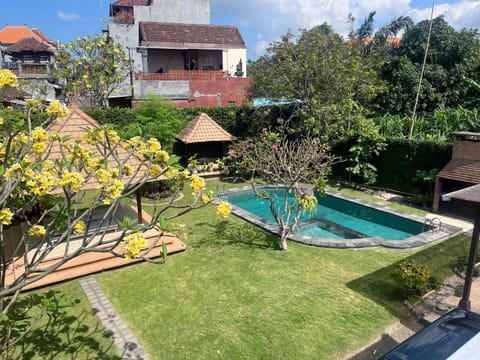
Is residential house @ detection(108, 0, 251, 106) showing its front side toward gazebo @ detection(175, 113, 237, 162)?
yes

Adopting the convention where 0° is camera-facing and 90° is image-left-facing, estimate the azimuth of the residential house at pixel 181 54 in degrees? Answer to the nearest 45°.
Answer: approximately 0°

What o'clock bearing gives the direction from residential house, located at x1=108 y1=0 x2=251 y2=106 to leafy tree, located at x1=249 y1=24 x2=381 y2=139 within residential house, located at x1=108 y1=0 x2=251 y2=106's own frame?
The leafy tree is roughly at 11 o'clock from the residential house.

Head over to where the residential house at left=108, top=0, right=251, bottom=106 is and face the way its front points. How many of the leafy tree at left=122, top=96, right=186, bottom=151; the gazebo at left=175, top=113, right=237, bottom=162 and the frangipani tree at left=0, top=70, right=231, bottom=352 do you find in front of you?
3

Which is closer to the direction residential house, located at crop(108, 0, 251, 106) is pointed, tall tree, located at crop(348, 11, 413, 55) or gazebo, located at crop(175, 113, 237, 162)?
the gazebo

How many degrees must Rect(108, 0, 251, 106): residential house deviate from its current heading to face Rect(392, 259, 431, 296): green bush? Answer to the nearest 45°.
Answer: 0° — it already faces it

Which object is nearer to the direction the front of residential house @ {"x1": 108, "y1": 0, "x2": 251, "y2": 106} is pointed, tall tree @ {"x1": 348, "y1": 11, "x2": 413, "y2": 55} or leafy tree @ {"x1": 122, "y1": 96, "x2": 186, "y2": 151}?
the leafy tree

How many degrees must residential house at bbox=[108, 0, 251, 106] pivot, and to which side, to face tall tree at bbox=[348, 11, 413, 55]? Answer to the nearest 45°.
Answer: approximately 45° to its left

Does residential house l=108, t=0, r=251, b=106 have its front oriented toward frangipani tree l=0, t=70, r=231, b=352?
yes

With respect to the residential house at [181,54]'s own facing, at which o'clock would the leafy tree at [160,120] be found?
The leafy tree is roughly at 12 o'clock from the residential house.
